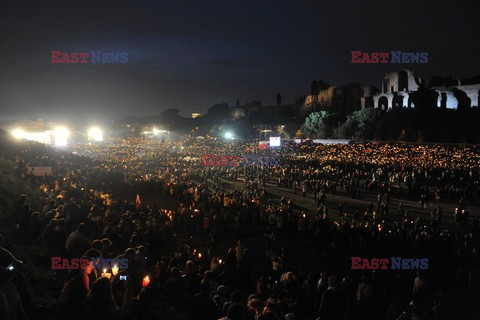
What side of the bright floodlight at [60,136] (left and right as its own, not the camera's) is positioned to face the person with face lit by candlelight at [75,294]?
front

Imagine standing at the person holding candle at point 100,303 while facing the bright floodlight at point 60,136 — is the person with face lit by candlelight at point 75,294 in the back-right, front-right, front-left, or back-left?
front-left

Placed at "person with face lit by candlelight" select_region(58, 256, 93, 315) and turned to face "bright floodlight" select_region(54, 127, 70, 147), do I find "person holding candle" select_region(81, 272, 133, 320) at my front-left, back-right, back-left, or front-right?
back-right

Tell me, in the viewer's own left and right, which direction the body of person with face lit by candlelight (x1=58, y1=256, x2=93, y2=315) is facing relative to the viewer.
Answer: facing away from the viewer and to the right of the viewer

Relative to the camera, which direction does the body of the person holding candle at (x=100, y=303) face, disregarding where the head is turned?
away from the camera

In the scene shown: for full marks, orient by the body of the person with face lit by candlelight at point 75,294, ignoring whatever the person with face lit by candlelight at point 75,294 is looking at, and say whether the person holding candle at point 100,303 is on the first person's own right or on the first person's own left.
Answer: on the first person's own right

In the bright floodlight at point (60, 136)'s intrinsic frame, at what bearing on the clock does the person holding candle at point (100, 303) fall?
The person holding candle is roughly at 12 o'clock from the bright floodlight.

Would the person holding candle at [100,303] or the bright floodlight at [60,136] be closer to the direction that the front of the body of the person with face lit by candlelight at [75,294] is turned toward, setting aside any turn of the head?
the bright floodlight

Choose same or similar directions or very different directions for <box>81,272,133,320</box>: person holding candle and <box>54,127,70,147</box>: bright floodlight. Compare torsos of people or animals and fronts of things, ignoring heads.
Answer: very different directions

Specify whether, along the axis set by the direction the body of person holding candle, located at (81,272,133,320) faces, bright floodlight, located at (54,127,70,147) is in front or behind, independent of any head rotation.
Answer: in front

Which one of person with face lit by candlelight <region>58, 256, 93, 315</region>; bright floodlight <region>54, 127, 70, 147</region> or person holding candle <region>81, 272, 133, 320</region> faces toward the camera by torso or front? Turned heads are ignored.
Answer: the bright floodlight

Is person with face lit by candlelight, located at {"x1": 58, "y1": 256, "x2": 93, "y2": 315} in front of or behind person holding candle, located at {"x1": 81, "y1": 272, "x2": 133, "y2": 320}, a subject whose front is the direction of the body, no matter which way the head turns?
in front

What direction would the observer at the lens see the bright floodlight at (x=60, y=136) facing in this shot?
facing the viewer

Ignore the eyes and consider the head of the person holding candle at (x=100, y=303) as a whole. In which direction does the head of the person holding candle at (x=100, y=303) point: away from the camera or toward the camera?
away from the camera

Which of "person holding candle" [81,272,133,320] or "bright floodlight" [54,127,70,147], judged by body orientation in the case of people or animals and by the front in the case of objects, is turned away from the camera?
the person holding candle

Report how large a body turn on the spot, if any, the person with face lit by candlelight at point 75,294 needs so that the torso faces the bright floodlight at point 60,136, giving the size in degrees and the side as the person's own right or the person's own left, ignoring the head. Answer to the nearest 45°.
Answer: approximately 45° to the person's own left
